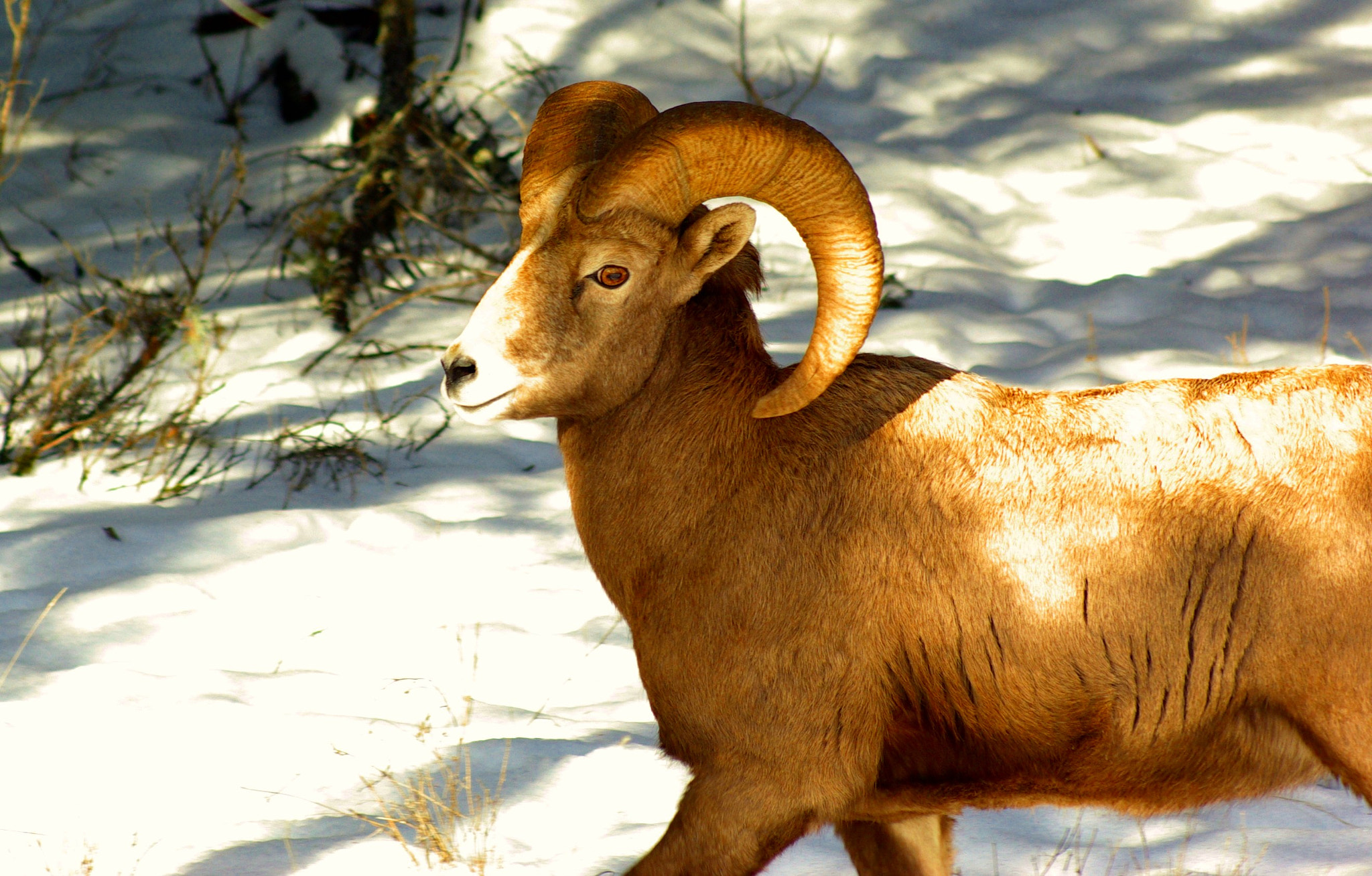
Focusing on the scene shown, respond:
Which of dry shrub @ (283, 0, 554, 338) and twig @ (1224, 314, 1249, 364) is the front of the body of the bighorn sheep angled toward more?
the dry shrub

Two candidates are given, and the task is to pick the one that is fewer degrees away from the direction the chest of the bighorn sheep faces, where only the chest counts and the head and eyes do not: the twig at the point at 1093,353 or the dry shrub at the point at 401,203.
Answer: the dry shrub

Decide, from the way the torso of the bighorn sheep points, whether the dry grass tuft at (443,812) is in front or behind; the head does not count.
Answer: in front

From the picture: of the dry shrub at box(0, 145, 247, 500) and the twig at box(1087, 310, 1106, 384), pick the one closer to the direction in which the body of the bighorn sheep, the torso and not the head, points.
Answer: the dry shrub

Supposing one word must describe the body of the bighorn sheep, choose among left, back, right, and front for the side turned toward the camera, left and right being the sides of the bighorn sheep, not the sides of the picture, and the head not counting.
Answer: left

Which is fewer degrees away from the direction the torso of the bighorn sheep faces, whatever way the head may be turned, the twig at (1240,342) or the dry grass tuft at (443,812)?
the dry grass tuft

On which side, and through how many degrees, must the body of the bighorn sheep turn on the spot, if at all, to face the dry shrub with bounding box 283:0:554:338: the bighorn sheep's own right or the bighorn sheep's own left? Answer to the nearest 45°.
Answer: approximately 45° to the bighorn sheep's own right

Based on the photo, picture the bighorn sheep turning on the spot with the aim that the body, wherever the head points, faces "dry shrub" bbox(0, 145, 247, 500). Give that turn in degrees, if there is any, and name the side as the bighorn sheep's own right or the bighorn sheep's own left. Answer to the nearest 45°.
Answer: approximately 45° to the bighorn sheep's own right
